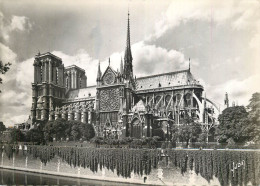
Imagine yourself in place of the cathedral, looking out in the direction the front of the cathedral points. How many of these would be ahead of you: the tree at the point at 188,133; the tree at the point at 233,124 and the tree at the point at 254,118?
0

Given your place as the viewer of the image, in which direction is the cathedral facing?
facing away from the viewer and to the left of the viewer

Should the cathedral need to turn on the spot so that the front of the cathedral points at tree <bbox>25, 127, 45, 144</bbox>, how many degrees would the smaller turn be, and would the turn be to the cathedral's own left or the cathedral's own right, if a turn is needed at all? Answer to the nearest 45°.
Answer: approximately 90° to the cathedral's own left

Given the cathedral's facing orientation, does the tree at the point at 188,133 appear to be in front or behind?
behind

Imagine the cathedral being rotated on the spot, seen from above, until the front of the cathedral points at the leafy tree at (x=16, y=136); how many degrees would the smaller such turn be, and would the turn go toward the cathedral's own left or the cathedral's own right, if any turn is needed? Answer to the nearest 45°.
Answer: approximately 90° to the cathedral's own left

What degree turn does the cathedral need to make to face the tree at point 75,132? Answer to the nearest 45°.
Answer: approximately 90° to its left

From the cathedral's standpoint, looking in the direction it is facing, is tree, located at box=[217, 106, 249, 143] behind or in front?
behind
